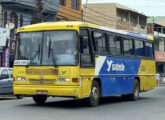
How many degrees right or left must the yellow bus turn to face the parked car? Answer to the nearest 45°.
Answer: approximately 90° to its right

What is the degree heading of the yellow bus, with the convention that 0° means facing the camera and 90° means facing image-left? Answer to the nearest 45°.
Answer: approximately 45°
